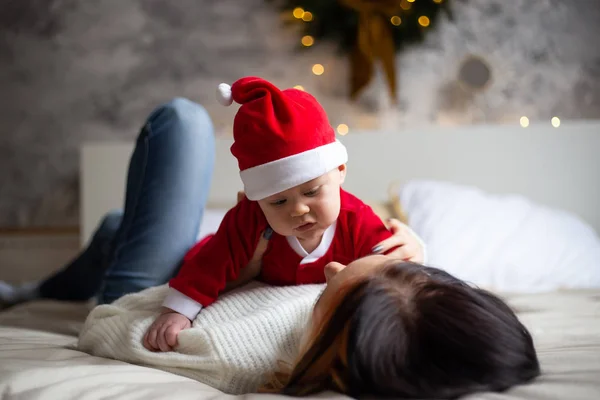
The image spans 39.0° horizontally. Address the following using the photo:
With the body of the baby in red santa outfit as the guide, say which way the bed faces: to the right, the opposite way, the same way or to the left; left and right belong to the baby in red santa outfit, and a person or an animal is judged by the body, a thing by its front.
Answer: the same way

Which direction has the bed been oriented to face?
toward the camera

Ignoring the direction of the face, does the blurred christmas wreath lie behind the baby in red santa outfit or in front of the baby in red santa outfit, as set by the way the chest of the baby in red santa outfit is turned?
behind

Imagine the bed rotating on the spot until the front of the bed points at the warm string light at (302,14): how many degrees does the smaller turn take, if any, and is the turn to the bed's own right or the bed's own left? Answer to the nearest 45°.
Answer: approximately 135° to the bed's own right

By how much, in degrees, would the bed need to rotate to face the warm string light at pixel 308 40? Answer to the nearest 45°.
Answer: approximately 135° to its right

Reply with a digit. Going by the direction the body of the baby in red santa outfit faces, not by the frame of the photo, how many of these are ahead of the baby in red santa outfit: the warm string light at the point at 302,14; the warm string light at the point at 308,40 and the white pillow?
0

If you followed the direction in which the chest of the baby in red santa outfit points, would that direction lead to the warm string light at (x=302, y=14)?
no

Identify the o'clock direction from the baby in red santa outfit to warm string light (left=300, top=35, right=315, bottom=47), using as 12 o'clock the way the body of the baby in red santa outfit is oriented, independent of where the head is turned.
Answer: The warm string light is roughly at 6 o'clock from the baby in red santa outfit.

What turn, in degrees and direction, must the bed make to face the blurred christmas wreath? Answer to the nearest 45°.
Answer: approximately 180°
